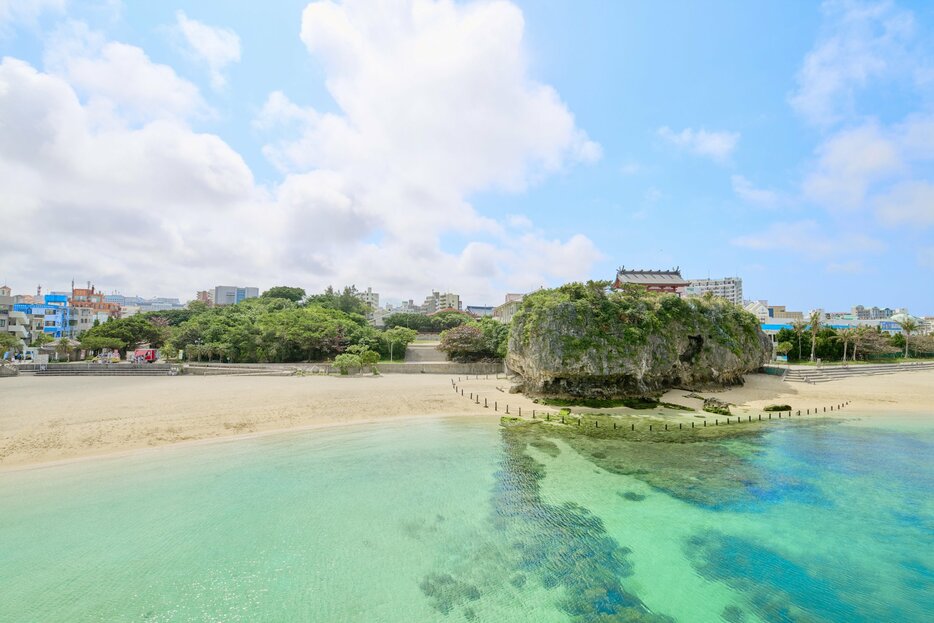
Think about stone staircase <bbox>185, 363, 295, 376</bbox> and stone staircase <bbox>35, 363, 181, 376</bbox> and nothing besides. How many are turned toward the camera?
2

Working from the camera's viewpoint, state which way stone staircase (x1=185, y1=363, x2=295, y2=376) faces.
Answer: facing the viewer

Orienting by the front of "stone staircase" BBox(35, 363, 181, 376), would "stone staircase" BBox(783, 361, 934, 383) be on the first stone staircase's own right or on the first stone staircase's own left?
on the first stone staircase's own left

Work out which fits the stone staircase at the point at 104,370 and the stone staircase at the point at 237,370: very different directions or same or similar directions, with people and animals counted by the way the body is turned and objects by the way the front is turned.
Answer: same or similar directions

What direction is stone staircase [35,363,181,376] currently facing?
toward the camera
